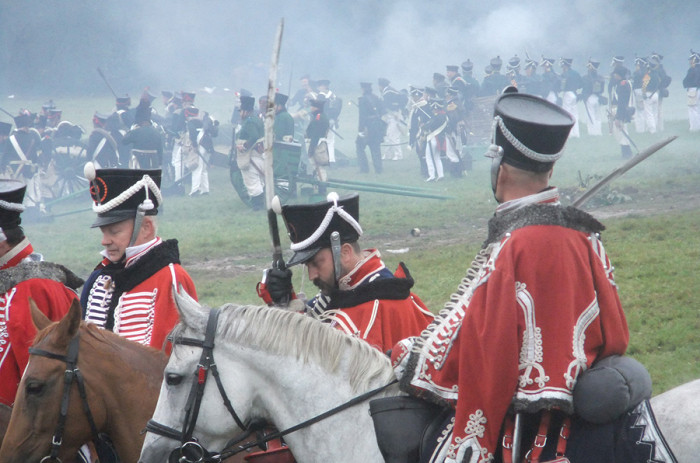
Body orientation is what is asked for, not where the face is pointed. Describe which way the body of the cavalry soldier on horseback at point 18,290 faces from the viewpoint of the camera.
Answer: to the viewer's left

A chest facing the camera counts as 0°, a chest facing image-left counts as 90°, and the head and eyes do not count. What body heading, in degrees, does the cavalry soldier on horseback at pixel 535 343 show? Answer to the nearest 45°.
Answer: approximately 135°

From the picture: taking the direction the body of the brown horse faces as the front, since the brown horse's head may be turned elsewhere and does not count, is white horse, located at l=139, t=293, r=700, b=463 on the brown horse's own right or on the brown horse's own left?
on the brown horse's own left

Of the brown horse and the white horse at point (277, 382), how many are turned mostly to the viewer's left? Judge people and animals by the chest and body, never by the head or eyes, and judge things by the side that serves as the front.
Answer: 2

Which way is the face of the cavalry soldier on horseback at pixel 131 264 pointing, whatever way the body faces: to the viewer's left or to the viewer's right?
to the viewer's left

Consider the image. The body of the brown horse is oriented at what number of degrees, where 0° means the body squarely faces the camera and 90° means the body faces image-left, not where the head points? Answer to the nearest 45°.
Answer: approximately 90°

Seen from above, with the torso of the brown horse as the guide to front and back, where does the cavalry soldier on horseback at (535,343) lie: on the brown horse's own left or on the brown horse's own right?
on the brown horse's own left

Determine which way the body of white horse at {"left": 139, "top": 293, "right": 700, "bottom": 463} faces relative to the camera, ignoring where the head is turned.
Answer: to the viewer's left

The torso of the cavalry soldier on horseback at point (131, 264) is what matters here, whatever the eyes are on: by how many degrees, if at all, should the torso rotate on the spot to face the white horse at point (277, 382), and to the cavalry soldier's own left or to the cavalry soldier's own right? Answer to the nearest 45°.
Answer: approximately 45° to the cavalry soldier's own left
